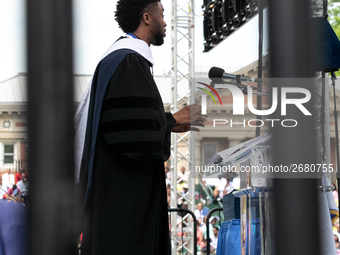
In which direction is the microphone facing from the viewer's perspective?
to the viewer's left

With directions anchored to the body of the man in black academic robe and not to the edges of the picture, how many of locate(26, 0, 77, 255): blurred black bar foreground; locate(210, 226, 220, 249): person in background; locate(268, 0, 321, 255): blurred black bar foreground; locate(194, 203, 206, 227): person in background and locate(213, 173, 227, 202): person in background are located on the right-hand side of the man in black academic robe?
2

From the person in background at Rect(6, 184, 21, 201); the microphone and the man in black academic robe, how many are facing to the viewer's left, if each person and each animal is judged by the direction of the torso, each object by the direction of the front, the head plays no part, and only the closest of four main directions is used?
1

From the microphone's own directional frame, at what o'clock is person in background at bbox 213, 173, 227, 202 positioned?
The person in background is roughly at 3 o'clock from the microphone.

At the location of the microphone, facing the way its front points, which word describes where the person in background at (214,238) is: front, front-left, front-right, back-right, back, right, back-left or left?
right

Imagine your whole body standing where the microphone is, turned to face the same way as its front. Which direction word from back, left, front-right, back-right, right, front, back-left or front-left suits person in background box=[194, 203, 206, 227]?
right

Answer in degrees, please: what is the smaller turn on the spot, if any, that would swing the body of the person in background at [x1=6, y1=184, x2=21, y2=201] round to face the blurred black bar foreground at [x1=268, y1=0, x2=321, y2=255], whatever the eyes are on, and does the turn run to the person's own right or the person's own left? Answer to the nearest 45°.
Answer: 0° — they already face it

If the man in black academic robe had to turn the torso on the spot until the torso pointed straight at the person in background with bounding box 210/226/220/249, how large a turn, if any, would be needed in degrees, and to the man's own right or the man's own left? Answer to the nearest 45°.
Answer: approximately 90° to the man's own left

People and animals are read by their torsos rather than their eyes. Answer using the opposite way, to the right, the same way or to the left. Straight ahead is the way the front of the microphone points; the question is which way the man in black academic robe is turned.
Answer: the opposite way

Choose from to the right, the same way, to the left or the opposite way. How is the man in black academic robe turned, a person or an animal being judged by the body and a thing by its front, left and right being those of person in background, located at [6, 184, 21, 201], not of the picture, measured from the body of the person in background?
to the left

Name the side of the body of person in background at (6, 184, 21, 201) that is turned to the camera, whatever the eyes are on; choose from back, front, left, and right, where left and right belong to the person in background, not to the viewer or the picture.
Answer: front

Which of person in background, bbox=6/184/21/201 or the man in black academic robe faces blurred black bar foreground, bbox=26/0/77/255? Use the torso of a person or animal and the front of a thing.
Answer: the person in background

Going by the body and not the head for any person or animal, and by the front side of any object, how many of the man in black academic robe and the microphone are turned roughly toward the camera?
0

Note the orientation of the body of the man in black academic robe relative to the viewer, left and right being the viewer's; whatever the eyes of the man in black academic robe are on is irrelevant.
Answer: facing to the right of the viewer
